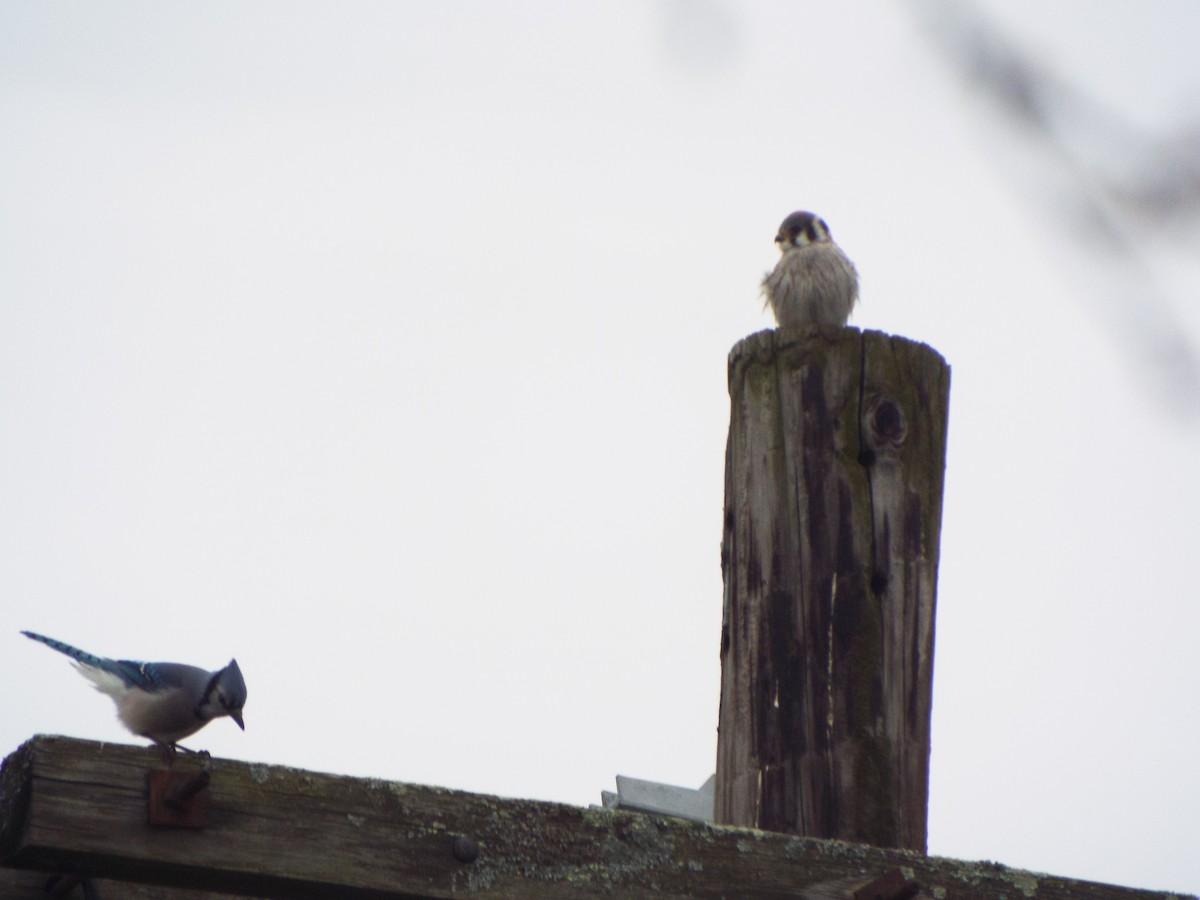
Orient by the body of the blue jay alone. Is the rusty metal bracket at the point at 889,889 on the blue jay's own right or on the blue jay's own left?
on the blue jay's own left

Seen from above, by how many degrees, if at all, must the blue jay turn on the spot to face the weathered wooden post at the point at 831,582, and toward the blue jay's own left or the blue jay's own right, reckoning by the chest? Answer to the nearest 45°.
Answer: approximately 45° to the blue jay's own right

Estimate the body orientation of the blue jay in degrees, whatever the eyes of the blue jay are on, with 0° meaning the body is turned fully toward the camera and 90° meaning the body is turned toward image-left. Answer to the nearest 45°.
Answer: approximately 270°

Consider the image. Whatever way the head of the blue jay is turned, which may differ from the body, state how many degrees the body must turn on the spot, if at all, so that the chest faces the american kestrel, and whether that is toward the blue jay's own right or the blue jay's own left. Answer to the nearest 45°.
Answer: approximately 45° to the blue jay's own left
